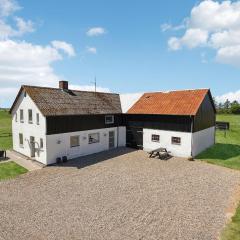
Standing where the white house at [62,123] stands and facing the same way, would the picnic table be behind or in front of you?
in front

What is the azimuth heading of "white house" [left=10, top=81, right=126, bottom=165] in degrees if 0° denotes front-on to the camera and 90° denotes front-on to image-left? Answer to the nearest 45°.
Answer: approximately 315°
